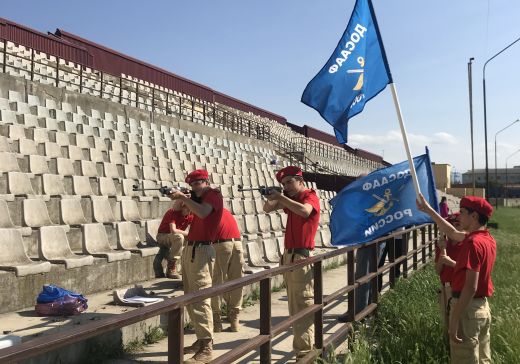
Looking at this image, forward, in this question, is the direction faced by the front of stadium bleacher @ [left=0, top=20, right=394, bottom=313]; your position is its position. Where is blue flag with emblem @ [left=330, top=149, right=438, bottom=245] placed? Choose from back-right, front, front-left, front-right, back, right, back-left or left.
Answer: front

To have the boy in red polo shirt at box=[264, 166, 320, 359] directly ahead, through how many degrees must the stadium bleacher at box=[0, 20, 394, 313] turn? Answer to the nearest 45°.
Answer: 0° — it already faces them

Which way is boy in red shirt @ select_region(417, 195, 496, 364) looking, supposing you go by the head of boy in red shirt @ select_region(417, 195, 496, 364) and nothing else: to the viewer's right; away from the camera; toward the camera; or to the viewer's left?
to the viewer's left

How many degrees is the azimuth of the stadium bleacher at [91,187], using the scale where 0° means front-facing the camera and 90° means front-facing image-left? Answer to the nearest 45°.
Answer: approximately 315°

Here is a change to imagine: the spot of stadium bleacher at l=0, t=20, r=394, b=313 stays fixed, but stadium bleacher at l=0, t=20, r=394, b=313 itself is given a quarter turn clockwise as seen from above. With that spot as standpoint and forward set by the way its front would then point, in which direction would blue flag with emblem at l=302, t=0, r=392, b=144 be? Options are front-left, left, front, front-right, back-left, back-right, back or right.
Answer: left
